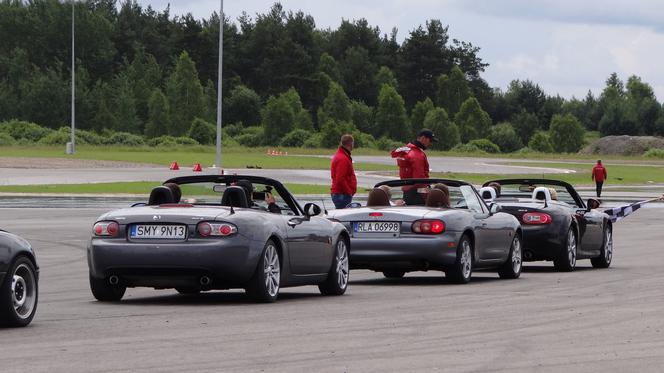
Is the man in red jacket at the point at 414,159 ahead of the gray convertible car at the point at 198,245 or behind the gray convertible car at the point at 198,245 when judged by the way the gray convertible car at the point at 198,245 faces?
ahead

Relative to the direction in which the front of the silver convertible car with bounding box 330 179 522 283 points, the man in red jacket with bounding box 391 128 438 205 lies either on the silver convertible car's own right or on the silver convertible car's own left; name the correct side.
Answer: on the silver convertible car's own left

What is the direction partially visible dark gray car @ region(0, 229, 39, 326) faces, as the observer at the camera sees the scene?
facing away from the viewer and to the right of the viewer

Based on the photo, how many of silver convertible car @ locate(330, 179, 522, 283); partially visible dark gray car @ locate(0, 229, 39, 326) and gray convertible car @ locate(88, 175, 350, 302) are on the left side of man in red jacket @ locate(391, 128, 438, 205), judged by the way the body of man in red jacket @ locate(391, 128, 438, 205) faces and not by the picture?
0

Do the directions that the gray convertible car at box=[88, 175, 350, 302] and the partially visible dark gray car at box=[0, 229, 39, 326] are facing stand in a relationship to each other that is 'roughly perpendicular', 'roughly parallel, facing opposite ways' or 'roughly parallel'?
roughly parallel

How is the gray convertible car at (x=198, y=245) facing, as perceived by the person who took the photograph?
facing away from the viewer and to the right of the viewer

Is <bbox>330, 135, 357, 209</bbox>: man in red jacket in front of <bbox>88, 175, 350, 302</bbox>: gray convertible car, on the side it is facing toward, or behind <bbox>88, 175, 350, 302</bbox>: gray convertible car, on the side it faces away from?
in front

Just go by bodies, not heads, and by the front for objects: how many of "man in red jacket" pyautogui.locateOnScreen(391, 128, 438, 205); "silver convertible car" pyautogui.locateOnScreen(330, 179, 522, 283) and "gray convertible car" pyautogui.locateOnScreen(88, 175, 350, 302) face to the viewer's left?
0

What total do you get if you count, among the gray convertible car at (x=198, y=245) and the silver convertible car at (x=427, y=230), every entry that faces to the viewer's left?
0

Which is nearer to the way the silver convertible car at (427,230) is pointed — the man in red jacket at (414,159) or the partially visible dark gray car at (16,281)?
the man in red jacket

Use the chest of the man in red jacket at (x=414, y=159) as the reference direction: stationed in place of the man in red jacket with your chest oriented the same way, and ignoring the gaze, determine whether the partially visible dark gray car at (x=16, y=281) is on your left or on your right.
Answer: on your right

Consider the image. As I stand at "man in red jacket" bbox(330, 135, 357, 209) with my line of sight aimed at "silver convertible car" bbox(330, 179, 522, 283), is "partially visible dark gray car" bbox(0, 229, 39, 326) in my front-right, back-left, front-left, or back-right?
front-right

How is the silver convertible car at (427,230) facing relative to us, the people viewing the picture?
facing away from the viewer and to the right of the viewer

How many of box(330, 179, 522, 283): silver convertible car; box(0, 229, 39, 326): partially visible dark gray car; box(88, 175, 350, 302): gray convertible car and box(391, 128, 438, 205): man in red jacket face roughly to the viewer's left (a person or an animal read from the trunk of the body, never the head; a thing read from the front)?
0

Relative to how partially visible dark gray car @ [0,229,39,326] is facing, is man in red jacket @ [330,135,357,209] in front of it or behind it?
in front
